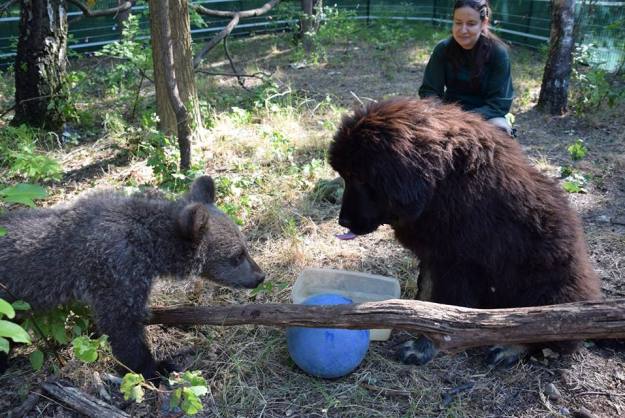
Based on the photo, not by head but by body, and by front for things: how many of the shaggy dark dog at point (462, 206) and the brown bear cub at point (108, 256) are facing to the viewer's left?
1

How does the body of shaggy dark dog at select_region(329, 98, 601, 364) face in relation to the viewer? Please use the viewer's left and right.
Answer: facing to the left of the viewer

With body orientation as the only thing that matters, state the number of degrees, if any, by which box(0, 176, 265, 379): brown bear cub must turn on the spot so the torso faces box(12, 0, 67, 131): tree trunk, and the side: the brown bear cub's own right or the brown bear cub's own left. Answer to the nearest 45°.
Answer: approximately 90° to the brown bear cub's own left

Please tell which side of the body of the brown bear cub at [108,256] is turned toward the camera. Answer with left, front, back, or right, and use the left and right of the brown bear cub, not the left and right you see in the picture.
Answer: right

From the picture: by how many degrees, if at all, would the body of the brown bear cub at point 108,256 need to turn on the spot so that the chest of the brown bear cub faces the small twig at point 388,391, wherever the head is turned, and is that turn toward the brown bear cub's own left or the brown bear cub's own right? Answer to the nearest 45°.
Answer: approximately 45° to the brown bear cub's own right

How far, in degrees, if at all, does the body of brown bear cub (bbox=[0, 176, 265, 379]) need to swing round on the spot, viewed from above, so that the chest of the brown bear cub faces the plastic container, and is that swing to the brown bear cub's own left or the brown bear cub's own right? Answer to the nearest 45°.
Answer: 0° — it already faces it

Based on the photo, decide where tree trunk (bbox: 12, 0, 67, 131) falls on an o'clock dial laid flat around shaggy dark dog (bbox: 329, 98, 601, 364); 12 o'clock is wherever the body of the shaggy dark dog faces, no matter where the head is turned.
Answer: The tree trunk is roughly at 1 o'clock from the shaggy dark dog.

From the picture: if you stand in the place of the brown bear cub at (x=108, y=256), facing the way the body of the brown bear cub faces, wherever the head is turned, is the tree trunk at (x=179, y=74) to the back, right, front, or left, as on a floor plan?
left
